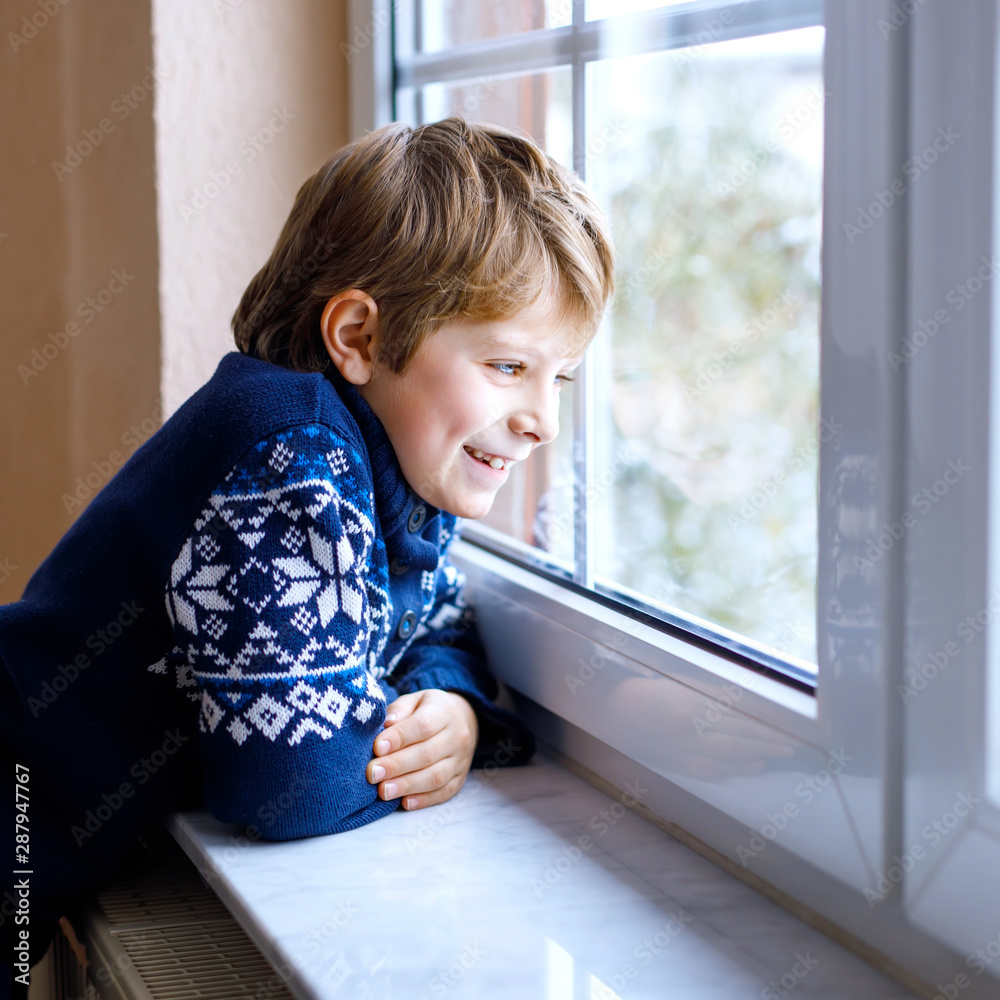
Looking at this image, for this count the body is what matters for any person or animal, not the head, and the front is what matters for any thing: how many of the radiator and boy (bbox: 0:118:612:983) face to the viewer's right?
1

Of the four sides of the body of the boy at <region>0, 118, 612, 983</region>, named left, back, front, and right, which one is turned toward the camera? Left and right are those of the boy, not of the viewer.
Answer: right

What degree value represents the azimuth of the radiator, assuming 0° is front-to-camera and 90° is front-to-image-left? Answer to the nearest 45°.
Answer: approximately 45°

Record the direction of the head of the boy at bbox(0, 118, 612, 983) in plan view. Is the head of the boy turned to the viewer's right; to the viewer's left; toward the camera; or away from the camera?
to the viewer's right
